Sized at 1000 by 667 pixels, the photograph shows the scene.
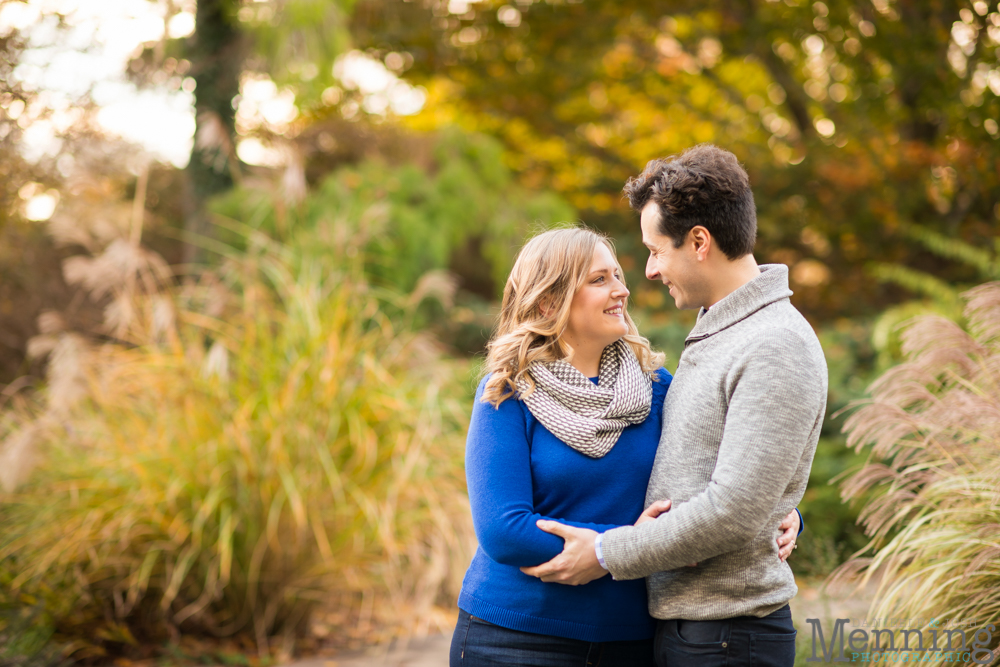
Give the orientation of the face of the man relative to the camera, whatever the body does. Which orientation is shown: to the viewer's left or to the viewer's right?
to the viewer's left

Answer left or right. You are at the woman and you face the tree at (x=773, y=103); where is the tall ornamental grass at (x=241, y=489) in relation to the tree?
left

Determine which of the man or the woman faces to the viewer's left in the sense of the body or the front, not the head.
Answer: the man

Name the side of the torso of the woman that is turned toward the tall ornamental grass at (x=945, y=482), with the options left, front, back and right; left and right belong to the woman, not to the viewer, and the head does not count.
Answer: left

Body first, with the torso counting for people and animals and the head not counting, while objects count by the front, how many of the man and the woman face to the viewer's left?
1

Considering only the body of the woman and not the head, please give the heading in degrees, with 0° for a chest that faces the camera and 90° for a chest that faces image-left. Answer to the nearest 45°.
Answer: approximately 315°

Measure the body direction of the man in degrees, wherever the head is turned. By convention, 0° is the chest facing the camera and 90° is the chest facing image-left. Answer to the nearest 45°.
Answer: approximately 90°

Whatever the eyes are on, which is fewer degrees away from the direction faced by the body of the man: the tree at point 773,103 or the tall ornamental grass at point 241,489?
the tall ornamental grass
